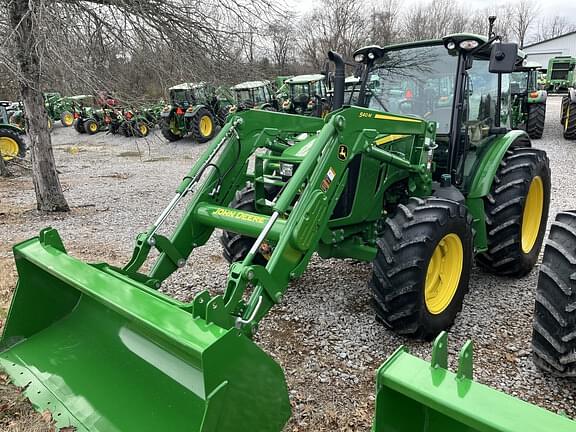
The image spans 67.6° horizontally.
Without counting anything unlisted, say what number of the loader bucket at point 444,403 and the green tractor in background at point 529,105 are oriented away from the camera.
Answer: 1
